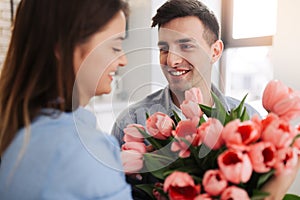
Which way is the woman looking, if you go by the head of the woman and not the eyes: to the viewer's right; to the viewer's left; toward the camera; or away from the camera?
to the viewer's right

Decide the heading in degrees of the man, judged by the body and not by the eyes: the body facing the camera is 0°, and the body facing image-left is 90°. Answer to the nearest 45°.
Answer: approximately 0°
